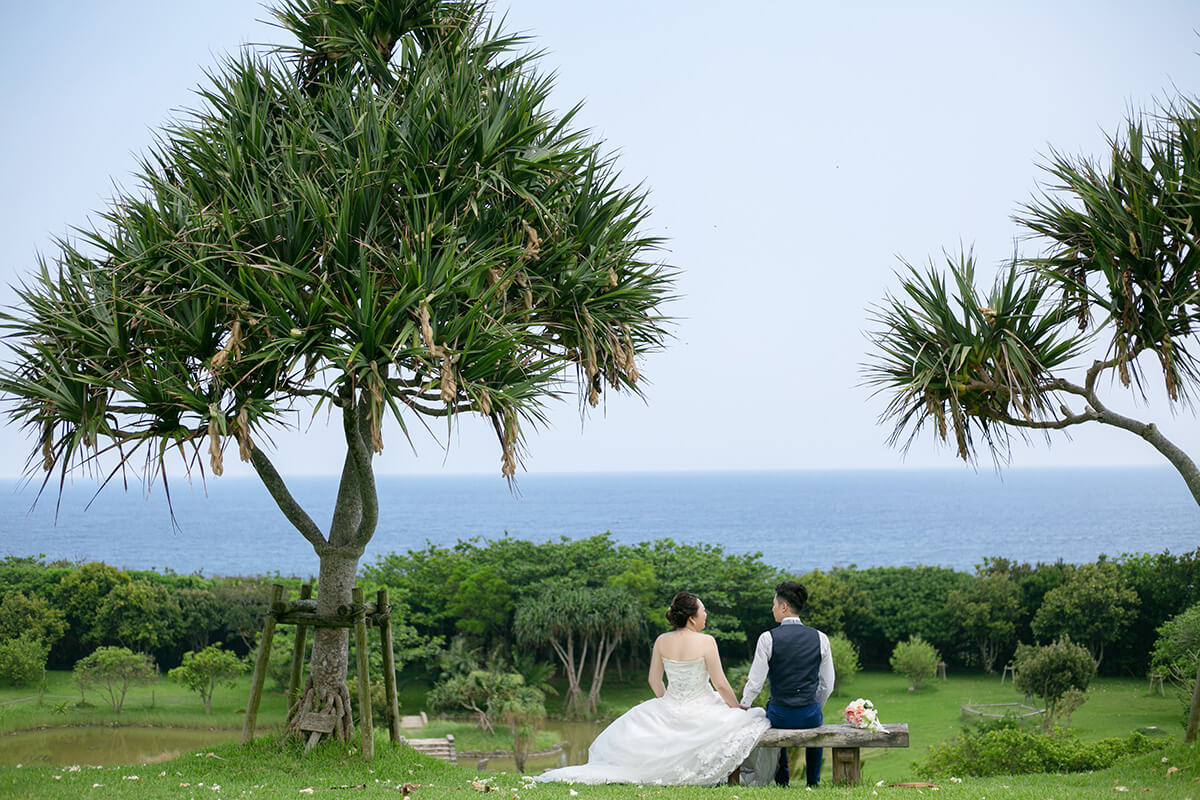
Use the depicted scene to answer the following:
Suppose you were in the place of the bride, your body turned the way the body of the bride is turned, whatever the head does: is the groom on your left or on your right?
on your right

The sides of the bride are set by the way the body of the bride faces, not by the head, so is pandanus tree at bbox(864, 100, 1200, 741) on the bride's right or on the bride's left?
on the bride's right

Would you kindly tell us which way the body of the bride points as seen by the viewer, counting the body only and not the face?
away from the camera

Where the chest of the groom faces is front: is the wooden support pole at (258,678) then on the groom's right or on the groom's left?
on the groom's left

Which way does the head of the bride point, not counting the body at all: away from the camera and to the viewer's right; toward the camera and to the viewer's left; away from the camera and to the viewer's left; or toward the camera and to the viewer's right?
away from the camera and to the viewer's right

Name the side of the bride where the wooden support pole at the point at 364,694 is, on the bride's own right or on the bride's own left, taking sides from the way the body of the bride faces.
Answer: on the bride's own left

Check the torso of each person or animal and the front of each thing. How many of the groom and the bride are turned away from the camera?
2

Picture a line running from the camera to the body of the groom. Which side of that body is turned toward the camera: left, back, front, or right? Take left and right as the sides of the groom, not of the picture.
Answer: back

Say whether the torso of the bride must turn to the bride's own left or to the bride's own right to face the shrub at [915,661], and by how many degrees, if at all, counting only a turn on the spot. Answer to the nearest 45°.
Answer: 0° — they already face it

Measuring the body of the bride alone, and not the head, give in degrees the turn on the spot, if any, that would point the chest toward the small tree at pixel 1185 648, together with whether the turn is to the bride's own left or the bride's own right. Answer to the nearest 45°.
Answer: approximately 45° to the bride's own right

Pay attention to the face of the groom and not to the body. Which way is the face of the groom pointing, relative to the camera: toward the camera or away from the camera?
away from the camera
